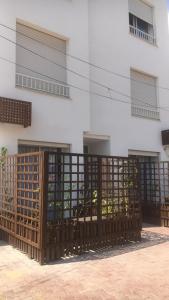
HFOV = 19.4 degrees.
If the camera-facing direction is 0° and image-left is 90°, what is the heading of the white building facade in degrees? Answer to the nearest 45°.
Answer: approximately 315°

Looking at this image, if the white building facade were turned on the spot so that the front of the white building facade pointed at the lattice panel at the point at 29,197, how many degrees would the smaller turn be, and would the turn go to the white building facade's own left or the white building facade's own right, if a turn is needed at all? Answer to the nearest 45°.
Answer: approximately 45° to the white building facade's own right

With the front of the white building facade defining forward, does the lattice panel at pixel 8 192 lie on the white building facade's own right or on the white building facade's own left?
on the white building facade's own right
